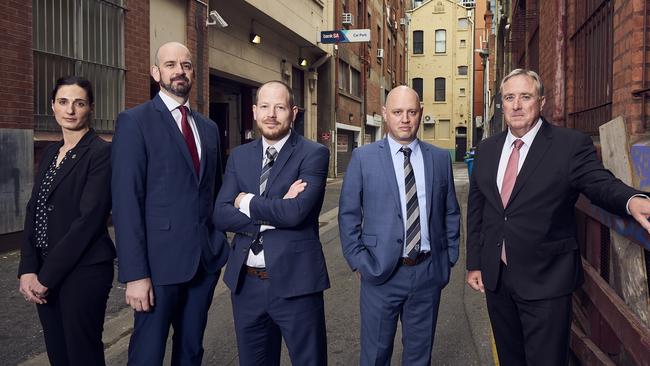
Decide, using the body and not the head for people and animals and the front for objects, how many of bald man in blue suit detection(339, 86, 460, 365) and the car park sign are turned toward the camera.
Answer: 2

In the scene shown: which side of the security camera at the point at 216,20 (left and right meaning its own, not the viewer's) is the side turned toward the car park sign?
left

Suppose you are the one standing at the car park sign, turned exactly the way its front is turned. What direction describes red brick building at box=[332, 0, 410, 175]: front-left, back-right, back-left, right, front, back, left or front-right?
back

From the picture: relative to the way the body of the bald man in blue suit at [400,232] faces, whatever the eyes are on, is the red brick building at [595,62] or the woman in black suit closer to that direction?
the woman in black suit

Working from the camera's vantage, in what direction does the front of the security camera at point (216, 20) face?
facing the viewer and to the right of the viewer

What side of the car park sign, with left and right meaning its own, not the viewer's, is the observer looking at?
front

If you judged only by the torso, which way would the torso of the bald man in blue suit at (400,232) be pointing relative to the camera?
toward the camera

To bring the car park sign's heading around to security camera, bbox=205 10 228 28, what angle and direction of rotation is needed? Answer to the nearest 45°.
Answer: approximately 45° to its right

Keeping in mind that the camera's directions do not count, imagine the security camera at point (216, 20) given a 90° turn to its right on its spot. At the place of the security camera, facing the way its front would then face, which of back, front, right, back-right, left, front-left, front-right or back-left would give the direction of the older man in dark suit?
front-left

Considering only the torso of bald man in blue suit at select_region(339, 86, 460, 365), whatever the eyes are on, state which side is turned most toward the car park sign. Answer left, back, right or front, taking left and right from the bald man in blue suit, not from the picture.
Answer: back

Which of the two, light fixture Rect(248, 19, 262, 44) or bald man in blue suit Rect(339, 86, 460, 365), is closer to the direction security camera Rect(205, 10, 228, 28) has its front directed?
the bald man in blue suit
